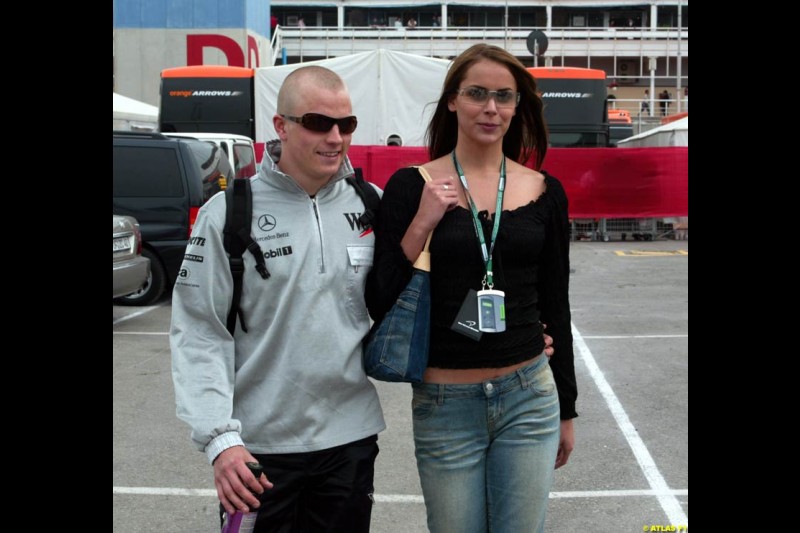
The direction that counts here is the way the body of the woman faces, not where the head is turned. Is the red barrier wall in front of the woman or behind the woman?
behind

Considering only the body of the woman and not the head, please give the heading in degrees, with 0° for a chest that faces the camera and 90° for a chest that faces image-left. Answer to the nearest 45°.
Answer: approximately 0°

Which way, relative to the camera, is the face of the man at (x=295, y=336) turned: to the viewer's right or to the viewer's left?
to the viewer's right
